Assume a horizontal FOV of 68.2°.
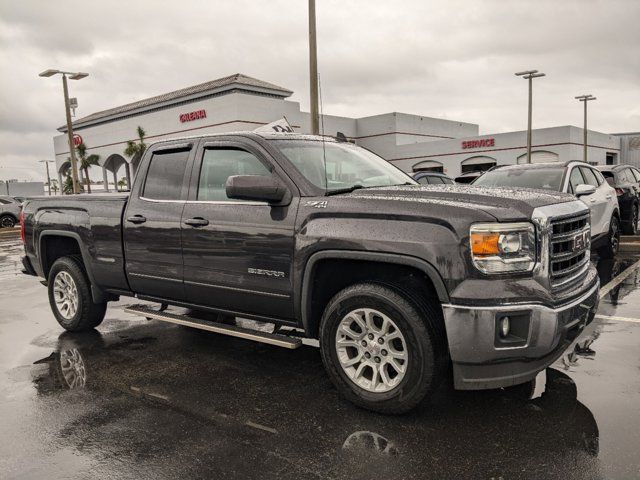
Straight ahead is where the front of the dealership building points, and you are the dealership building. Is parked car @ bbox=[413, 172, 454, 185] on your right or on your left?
on your left

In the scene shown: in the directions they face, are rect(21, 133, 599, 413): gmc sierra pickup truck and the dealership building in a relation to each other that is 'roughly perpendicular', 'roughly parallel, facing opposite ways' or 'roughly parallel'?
roughly perpendicular

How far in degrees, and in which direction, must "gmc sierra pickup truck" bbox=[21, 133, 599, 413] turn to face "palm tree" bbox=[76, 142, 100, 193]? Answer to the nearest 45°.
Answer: approximately 180°

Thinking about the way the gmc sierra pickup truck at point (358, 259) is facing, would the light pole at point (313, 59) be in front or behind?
behind

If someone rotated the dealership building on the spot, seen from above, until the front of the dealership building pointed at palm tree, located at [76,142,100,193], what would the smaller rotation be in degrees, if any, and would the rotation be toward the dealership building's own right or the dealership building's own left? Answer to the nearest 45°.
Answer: approximately 45° to the dealership building's own right

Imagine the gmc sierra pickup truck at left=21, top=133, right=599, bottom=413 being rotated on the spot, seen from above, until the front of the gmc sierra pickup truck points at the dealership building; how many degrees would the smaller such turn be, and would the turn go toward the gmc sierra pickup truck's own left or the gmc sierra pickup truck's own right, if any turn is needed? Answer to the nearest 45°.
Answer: approximately 135° to the gmc sierra pickup truck's own left

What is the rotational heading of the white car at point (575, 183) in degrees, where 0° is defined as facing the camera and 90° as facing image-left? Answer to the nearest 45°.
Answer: approximately 45°

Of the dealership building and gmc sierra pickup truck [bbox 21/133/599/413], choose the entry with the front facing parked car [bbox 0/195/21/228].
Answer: the dealership building

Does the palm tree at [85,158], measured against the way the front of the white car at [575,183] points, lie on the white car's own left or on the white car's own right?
on the white car's own right
